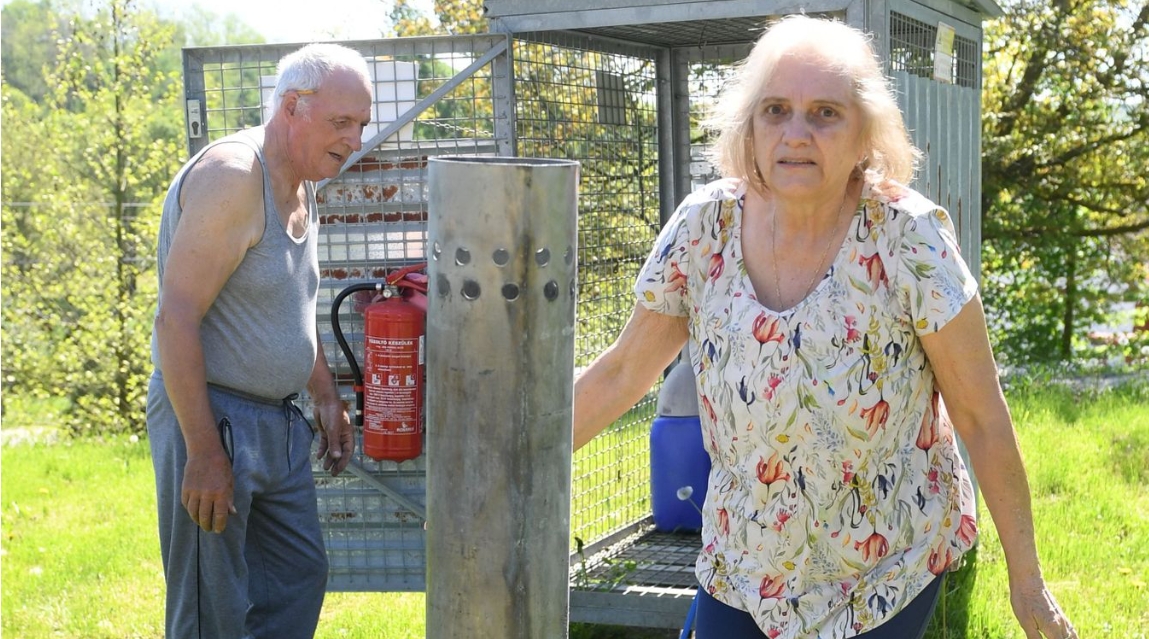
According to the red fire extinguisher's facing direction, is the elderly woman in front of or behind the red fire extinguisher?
in front

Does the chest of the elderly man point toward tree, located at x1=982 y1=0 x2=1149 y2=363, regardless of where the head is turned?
no

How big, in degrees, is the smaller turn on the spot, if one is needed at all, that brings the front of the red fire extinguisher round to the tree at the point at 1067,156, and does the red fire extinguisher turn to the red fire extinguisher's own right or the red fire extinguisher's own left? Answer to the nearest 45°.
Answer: approximately 135° to the red fire extinguisher's own left

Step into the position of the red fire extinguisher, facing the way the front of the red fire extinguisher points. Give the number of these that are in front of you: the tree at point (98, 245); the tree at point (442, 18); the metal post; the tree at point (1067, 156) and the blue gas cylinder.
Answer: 1

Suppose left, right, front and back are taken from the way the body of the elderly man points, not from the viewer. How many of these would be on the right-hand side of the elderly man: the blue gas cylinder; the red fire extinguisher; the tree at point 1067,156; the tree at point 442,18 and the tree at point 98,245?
0

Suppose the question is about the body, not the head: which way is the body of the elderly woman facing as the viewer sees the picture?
toward the camera

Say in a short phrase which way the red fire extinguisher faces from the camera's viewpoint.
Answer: facing the viewer

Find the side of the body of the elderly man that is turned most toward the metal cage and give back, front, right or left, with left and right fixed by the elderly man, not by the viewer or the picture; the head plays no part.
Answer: left

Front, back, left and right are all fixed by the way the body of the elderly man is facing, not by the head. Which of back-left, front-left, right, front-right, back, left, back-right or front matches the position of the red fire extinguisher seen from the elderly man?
left

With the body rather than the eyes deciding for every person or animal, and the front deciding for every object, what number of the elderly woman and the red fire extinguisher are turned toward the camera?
2

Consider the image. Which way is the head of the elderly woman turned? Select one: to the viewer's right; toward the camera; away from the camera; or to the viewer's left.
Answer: toward the camera

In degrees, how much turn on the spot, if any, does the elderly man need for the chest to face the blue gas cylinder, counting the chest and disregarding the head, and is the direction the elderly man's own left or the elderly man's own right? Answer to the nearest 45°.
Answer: approximately 90° to the elderly man's own left

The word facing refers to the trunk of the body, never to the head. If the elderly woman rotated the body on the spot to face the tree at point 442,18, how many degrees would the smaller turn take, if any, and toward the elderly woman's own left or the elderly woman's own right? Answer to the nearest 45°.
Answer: approximately 180°

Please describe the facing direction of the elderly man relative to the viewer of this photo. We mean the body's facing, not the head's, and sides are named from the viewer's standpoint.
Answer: facing the viewer and to the right of the viewer

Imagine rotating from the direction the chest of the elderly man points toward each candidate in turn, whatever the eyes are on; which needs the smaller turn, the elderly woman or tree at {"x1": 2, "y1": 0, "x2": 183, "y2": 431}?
the elderly woman

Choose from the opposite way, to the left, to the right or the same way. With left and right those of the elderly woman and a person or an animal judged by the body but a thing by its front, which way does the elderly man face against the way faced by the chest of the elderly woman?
to the left
